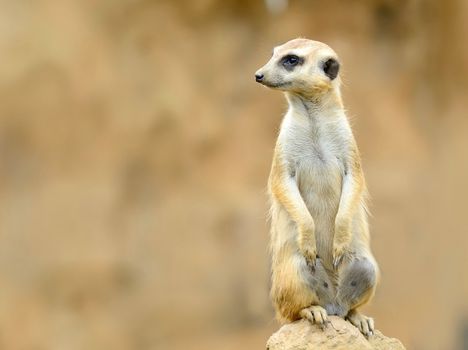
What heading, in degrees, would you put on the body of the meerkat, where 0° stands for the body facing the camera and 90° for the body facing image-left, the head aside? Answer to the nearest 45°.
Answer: approximately 0°
